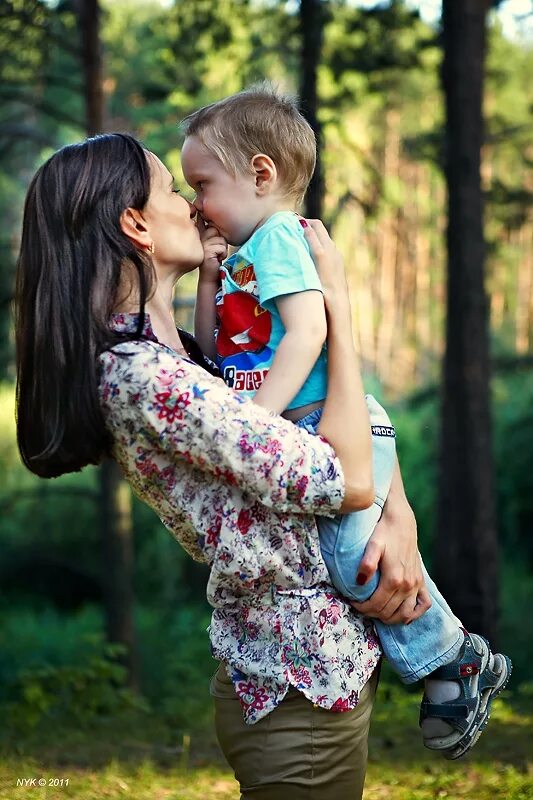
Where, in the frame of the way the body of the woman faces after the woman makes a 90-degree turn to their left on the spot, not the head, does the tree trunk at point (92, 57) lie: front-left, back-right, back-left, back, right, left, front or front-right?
front

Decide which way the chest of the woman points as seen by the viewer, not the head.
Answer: to the viewer's right

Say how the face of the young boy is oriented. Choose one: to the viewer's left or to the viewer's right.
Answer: to the viewer's left

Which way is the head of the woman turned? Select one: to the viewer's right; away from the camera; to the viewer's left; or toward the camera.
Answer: to the viewer's right
